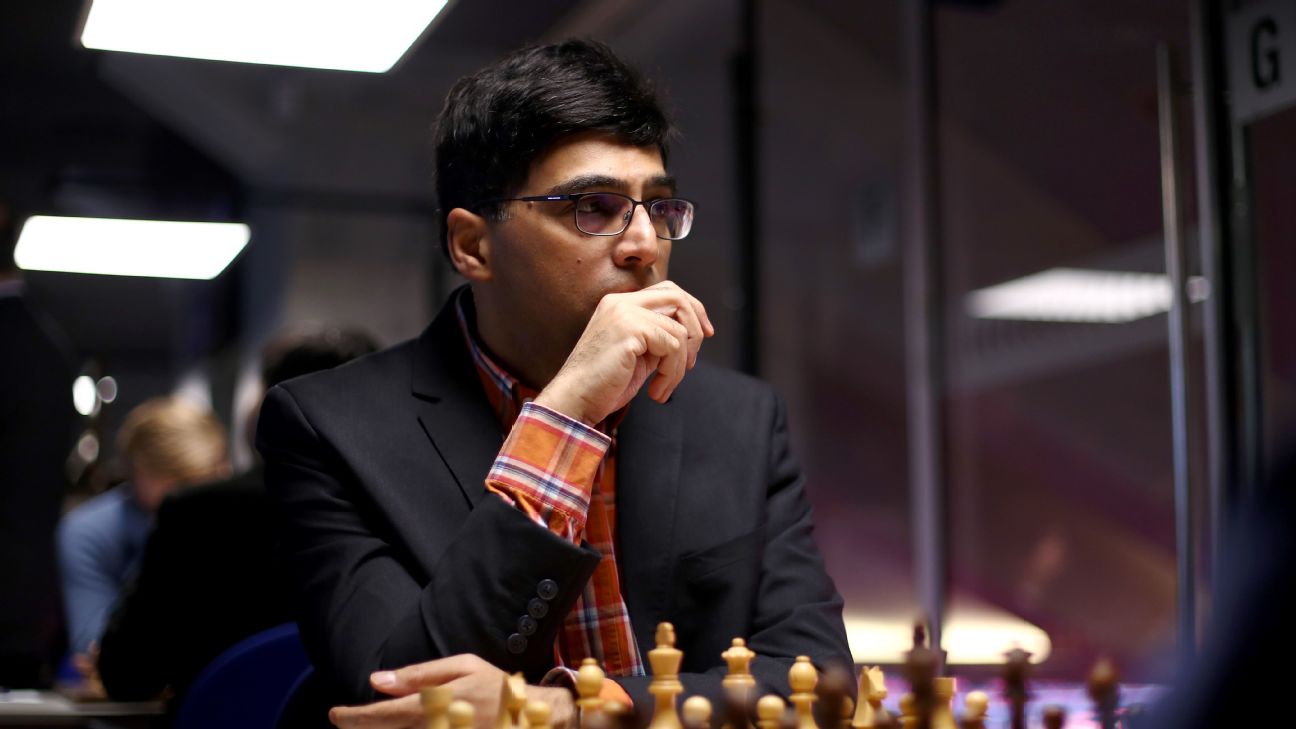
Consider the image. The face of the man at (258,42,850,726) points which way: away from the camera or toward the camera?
toward the camera

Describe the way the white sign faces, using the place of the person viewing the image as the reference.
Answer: facing the viewer and to the left of the viewer

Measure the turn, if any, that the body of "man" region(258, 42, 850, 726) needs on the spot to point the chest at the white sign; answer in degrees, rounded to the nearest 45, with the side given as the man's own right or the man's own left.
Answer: approximately 90° to the man's own left

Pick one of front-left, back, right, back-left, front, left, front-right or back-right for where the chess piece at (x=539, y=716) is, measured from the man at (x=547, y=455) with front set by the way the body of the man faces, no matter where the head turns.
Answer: front-right

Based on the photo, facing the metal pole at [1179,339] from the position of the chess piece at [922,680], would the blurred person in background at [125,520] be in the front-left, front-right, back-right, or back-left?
front-left

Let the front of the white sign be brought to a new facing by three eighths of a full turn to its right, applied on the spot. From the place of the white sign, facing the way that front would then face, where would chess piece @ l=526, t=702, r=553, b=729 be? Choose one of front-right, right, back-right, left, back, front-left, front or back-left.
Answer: back

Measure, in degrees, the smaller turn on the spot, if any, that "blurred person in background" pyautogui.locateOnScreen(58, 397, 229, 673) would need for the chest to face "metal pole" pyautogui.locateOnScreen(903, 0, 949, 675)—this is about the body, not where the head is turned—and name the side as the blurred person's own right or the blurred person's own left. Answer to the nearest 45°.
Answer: approximately 45° to the blurred person's own right

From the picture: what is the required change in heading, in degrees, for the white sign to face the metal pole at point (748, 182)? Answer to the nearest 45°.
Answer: approximately 90° to its right

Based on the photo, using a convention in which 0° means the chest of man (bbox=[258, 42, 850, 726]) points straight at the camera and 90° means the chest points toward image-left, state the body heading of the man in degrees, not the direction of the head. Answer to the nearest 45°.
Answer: approximately 315°

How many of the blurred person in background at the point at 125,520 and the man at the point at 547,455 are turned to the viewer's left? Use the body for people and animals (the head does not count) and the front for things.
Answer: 0

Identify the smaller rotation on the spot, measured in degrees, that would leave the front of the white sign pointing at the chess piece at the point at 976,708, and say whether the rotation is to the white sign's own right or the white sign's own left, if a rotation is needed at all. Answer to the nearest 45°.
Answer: approximately 45° to the white sign's own left
